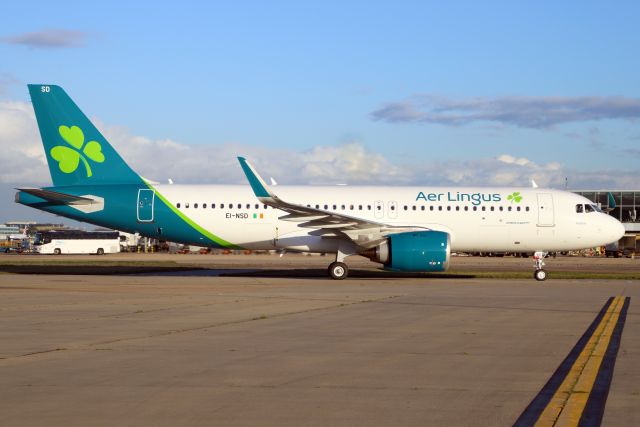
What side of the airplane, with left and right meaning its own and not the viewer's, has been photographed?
right
